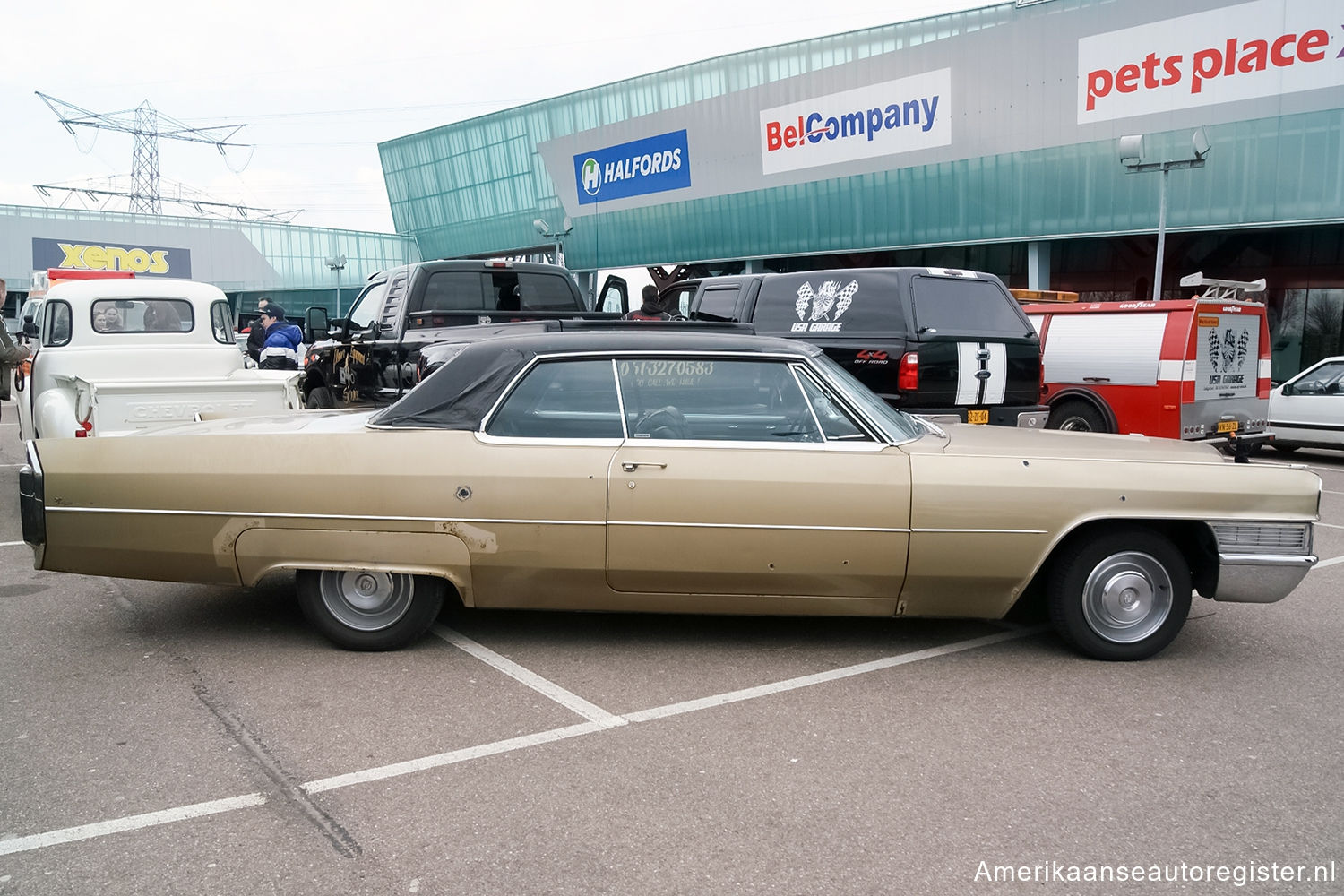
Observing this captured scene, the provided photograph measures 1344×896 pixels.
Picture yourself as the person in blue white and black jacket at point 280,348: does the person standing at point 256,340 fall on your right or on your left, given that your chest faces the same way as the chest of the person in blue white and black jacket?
on your right

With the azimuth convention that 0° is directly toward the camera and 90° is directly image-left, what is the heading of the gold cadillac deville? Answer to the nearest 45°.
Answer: approximately 270°

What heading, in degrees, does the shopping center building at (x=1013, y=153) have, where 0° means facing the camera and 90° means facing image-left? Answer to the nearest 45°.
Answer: approximately 45°

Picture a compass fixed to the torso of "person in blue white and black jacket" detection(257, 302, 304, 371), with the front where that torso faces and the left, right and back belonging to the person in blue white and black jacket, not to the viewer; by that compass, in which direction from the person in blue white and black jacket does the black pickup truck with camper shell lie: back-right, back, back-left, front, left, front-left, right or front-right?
back-left

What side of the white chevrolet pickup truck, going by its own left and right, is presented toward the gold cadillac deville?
back

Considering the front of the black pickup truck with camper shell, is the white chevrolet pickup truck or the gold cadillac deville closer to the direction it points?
the white chevrolet pickup truck

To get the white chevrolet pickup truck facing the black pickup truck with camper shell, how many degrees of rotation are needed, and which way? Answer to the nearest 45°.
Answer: approximately 135° to its right

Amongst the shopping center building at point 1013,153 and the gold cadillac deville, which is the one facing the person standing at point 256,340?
the shopping center building

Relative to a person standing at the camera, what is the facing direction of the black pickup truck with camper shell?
facing away from the viewer and to the left of the viewer

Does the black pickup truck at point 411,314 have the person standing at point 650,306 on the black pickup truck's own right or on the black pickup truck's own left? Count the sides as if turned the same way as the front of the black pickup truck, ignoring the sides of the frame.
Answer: on the black pickup truck's own right

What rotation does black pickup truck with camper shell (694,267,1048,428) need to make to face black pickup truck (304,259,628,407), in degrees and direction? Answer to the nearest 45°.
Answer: approximately 45° to its left

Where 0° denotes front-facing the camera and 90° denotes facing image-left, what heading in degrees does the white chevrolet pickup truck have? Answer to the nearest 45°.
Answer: approximately 180°

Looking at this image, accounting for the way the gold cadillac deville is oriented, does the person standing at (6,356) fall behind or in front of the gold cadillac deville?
behind

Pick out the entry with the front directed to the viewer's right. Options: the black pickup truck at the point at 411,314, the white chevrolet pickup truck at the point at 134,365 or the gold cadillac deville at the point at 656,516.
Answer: the gold cadillac deville
